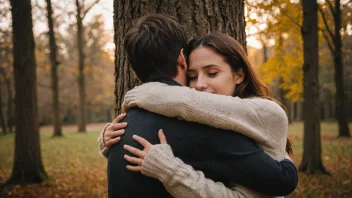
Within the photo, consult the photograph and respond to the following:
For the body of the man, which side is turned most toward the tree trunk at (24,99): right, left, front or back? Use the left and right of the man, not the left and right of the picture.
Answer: left

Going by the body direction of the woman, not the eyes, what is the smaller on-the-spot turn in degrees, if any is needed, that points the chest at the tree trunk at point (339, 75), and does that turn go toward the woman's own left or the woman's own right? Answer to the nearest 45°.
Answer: approximately 180°

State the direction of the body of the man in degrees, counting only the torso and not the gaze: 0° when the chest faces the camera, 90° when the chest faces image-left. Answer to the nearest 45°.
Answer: approximately 225°

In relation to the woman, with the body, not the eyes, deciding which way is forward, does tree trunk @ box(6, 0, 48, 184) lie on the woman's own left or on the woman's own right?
on the woman's own right

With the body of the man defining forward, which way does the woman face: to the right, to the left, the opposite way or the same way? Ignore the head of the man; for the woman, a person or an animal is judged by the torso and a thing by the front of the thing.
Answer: the opposite way

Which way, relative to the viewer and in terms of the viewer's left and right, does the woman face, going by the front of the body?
facing the viewer and to the left of the viewer
